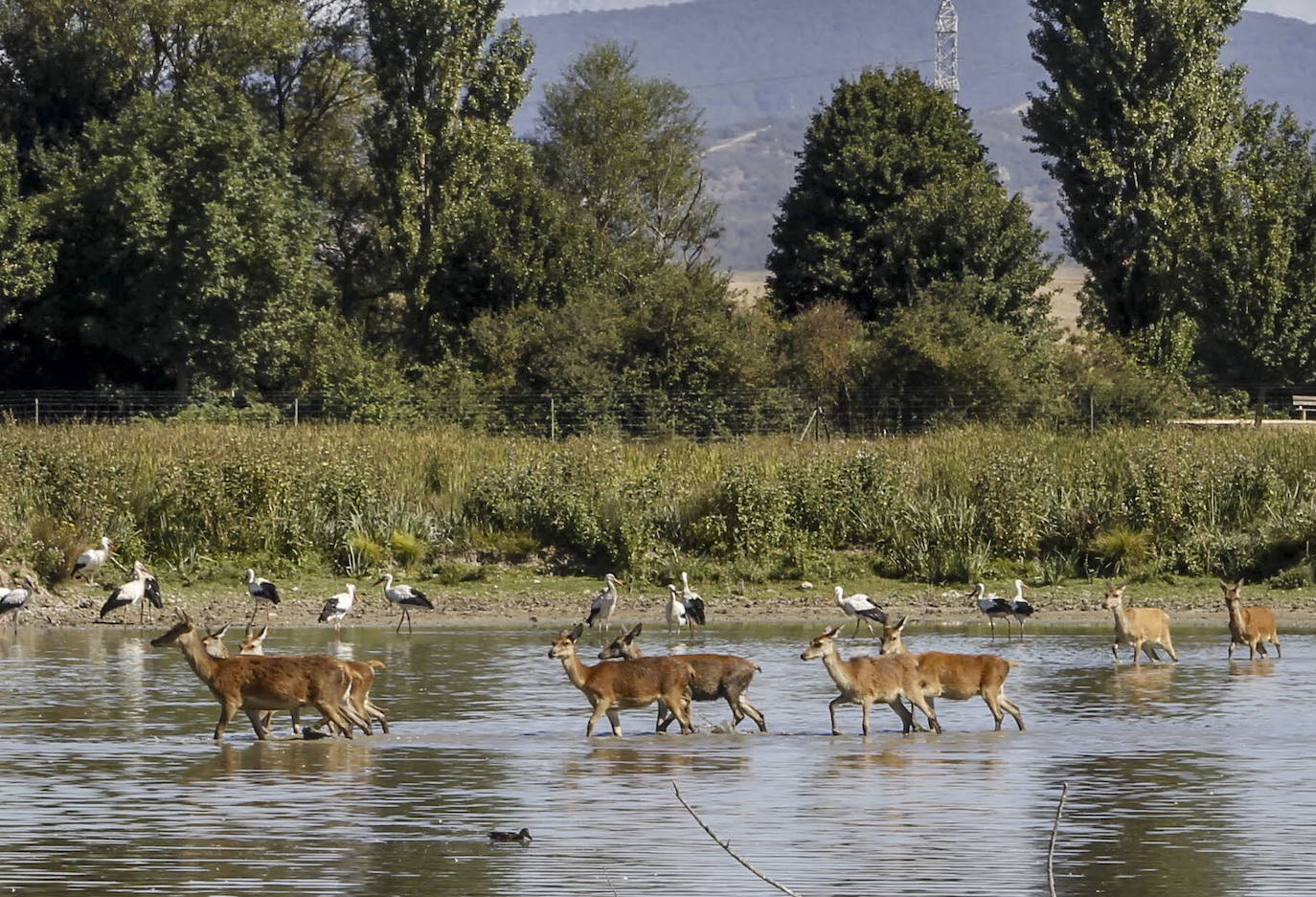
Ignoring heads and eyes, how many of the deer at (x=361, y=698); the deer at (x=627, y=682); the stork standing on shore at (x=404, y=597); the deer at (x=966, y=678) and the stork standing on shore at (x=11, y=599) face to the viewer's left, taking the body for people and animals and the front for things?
4

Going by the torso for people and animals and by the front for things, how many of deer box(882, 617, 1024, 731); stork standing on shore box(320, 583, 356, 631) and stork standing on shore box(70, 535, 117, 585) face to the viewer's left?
1

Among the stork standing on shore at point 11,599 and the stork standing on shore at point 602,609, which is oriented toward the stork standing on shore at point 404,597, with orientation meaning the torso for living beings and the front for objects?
the stork standing on shore at point 11,599

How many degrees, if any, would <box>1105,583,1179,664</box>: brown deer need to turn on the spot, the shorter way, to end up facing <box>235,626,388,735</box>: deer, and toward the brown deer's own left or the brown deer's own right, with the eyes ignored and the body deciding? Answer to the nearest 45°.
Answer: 0° — it already faces it

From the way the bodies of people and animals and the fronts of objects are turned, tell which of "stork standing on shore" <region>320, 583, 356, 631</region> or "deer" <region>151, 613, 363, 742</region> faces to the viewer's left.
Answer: the deer

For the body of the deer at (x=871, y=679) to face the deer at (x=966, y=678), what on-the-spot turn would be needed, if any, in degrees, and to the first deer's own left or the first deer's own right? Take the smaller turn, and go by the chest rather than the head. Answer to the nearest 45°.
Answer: approximately 180°

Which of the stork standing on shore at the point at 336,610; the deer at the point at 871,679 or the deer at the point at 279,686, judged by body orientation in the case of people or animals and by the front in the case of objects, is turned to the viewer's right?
the stork standing on shore

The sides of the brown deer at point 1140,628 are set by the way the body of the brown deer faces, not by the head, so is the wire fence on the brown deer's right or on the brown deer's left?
on the brown deer's right

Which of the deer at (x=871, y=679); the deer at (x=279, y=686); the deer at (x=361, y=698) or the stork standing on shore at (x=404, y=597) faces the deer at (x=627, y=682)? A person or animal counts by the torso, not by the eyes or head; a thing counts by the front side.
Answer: the deer at (x=871, y=679)

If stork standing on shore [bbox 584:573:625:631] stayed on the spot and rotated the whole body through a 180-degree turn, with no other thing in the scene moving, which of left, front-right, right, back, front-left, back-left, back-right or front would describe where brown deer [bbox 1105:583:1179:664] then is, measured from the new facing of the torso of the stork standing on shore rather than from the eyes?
back-left

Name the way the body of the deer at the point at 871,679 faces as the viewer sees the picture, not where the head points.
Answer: to the viewer's left

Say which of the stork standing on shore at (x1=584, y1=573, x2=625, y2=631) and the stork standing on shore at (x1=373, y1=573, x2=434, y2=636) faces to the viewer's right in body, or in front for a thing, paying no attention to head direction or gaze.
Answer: the stork standing on shore at (x1=584, y1=573, x2=625, y2=631)

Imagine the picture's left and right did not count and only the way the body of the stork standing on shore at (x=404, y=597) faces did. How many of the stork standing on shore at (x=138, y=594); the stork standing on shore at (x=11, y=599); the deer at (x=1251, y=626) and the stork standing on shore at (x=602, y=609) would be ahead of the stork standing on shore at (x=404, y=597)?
2

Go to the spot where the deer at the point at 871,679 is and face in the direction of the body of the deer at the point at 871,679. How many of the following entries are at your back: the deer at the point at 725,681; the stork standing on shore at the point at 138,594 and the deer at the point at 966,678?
1

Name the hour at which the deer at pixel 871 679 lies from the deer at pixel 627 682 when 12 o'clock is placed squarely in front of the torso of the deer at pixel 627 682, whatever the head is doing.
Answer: the deer at pixel 871 679 is roughly at 6 o'clock from the deer at pixel 627 682.

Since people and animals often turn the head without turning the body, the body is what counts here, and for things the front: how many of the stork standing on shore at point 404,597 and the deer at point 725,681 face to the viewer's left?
2

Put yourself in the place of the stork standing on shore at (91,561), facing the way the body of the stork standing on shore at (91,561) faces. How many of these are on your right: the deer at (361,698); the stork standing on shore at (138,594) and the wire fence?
2

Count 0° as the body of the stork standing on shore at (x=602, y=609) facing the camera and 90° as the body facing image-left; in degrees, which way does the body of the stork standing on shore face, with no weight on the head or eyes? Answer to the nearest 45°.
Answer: approximately 270°

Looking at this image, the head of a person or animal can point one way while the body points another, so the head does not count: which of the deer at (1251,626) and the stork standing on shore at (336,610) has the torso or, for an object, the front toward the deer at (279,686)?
the deer at (1251,626)
